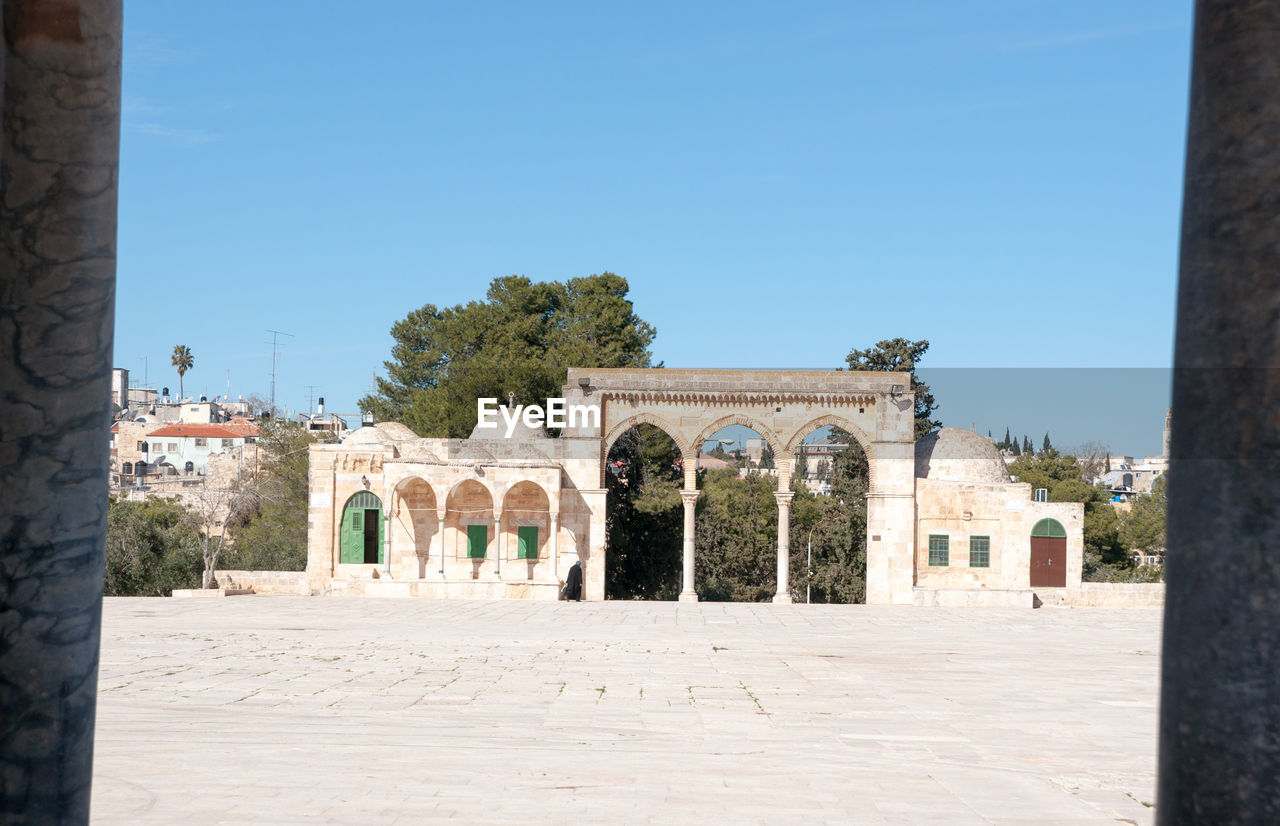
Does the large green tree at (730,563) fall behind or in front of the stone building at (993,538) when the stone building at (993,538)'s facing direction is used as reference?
behind

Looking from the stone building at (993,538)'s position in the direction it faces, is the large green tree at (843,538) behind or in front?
behind

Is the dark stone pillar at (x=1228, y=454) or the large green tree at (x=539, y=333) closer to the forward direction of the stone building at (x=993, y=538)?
the dark stone pillar

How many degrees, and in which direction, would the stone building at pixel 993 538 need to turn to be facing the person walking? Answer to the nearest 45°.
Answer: approximately 90° to its right

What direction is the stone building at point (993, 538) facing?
toward the camera

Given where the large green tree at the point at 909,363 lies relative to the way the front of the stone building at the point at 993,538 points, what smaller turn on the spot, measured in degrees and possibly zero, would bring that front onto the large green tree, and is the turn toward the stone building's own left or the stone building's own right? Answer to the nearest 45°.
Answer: approximately 180°

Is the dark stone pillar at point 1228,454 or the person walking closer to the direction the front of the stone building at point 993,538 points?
the dark stone pillar

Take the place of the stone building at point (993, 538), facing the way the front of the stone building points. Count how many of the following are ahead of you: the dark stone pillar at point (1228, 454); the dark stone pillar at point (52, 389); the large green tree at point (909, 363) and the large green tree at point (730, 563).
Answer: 2

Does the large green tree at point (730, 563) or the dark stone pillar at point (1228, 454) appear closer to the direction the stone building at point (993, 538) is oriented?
the dark stone pillar

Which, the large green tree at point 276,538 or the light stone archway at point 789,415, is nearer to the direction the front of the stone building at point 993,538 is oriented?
the light stone archway

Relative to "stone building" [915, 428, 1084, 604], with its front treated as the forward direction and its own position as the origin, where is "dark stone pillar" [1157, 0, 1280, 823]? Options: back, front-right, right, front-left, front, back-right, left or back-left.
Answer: front

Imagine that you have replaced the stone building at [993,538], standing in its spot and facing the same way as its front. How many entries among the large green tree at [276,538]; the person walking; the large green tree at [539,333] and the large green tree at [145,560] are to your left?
0
